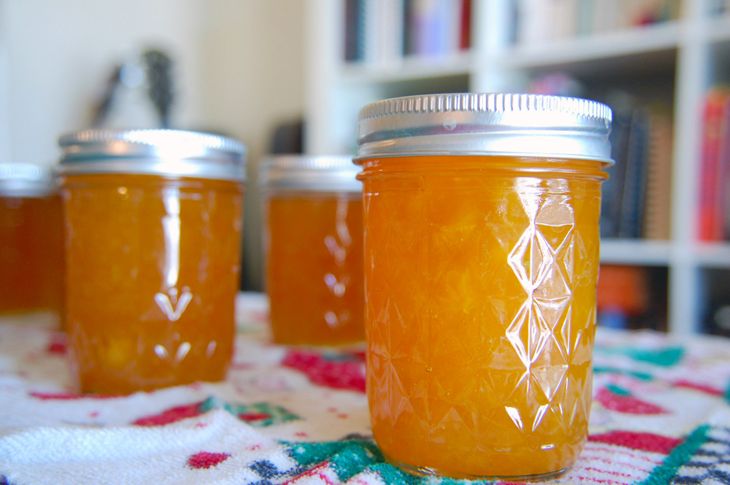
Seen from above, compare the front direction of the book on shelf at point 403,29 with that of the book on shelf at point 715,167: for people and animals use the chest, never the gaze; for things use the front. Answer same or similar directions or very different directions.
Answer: same or similar directions

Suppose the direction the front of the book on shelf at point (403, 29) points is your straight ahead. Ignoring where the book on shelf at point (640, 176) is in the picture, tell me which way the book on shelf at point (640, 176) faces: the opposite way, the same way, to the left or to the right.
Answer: the same way

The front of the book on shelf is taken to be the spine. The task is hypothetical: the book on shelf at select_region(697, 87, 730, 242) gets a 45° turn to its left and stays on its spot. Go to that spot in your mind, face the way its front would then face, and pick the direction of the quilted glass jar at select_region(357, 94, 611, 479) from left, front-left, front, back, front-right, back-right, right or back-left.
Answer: front-right

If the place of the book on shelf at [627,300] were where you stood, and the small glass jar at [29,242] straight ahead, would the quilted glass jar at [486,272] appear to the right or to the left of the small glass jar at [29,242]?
left

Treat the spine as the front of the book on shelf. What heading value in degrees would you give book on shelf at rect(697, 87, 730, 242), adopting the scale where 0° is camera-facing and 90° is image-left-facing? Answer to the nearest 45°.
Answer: approximately 0°

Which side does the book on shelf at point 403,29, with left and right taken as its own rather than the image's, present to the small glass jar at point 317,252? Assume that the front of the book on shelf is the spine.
front

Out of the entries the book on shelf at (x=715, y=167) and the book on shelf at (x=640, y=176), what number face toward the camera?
2

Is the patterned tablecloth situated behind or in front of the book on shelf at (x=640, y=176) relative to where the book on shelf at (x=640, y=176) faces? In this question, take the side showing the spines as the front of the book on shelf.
in front

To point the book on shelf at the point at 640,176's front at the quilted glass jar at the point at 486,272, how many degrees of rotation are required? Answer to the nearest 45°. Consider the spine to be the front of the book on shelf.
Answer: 0° — it already faces it

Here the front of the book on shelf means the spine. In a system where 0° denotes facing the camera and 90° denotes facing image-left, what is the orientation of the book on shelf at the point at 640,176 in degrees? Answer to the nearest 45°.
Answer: approximately 0°

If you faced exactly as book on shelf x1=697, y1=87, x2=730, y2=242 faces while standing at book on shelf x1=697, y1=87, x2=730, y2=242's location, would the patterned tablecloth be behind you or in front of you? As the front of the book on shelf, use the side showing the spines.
in front

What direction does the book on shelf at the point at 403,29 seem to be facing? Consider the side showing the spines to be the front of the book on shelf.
toward the camera

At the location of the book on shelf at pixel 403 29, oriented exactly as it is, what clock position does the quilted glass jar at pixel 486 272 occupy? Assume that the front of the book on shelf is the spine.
The quilted glass jar is roughly at 12 o'clock from the book on shelf.

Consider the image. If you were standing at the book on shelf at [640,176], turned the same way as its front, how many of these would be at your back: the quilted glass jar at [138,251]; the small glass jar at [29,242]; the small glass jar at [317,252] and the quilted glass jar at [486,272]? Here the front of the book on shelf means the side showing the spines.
0
